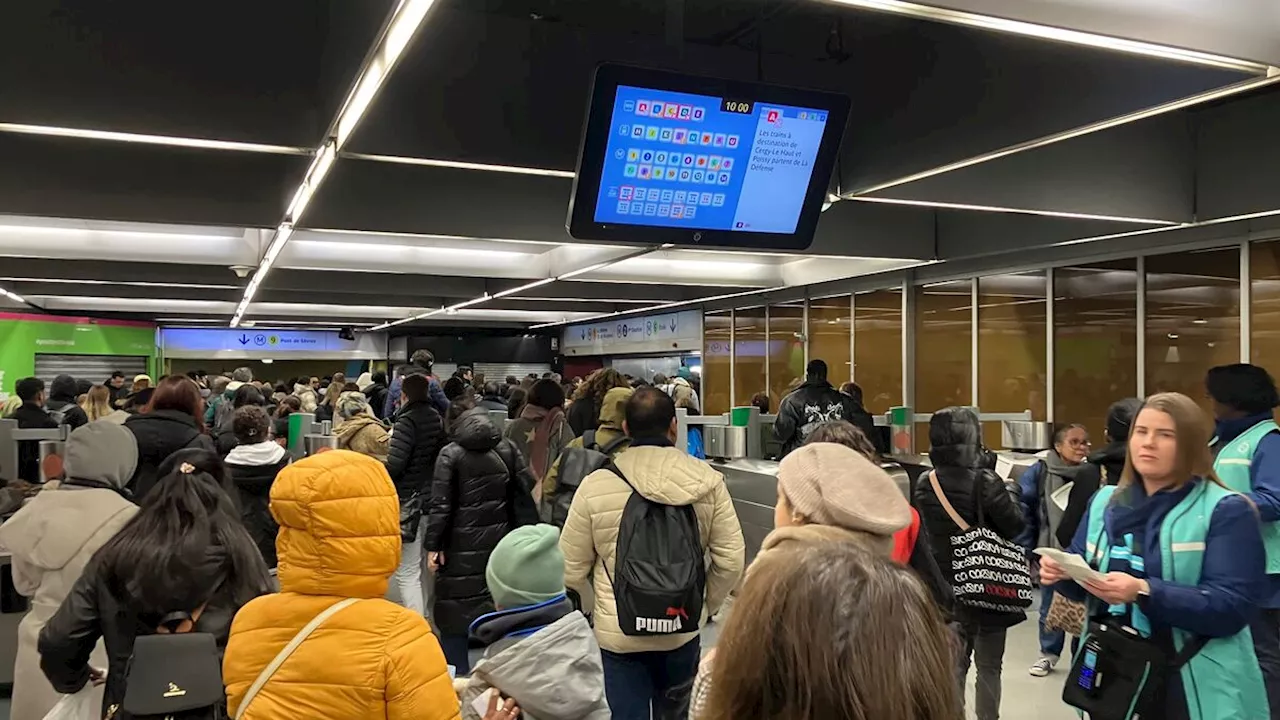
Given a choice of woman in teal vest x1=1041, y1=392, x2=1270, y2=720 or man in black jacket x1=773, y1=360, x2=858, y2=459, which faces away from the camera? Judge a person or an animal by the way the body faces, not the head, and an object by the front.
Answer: the man in black jacket

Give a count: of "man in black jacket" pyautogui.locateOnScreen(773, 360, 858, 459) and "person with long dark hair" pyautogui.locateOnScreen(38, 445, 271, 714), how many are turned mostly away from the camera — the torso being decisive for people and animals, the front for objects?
2

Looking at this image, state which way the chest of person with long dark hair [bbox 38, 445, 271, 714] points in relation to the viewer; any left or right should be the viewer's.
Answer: facing away from the viewer

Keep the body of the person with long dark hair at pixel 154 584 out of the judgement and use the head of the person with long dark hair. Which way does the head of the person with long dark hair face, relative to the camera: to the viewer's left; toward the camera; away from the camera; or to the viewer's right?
away from the camera

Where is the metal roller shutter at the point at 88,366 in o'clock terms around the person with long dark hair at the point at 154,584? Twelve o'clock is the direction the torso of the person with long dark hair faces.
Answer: The metal roller shutter is roughly at 12 o'clock from the person with long dark hair.

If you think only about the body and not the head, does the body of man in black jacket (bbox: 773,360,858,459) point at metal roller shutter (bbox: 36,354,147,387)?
no

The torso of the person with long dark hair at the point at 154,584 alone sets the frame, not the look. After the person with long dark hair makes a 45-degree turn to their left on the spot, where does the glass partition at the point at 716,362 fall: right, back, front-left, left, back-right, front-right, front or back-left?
right

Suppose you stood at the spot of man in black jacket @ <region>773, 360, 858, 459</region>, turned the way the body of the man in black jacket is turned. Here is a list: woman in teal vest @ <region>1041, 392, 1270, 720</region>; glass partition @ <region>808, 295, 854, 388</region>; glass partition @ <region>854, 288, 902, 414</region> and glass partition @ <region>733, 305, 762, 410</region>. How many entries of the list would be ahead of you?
3

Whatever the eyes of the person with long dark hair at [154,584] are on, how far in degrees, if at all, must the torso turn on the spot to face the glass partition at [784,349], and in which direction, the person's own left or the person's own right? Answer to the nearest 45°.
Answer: approximately 45° to the person's own right

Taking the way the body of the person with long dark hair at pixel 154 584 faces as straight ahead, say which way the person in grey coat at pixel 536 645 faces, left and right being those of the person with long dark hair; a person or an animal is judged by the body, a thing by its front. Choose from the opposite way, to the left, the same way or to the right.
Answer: the same way

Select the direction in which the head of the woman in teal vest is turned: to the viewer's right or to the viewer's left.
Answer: to the viewer's left

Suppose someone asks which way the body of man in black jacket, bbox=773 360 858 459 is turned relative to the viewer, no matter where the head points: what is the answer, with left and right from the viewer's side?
facing away from the viewer
